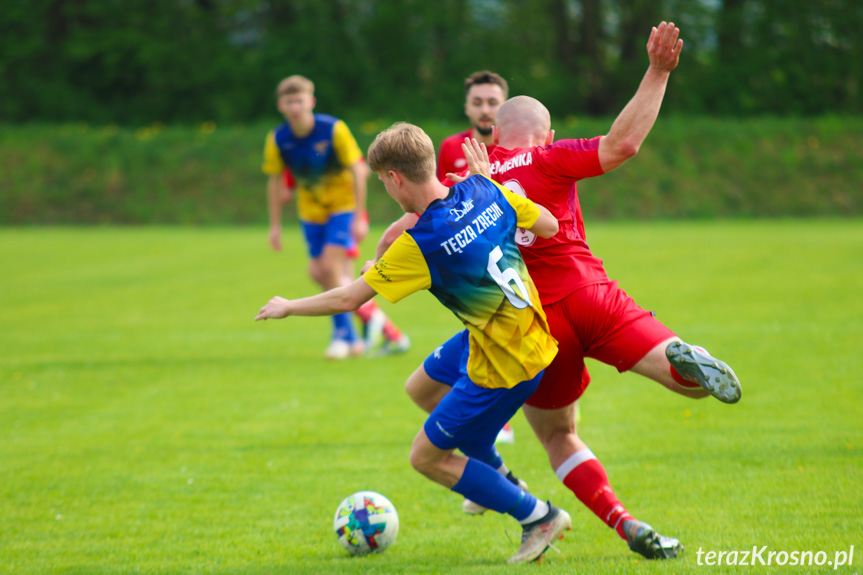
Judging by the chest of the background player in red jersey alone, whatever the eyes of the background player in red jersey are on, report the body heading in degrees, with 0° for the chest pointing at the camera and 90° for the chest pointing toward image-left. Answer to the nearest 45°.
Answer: approximately 0°

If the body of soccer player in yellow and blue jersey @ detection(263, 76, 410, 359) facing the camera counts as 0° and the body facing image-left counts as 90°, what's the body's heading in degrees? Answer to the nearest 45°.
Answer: approximately 0°
